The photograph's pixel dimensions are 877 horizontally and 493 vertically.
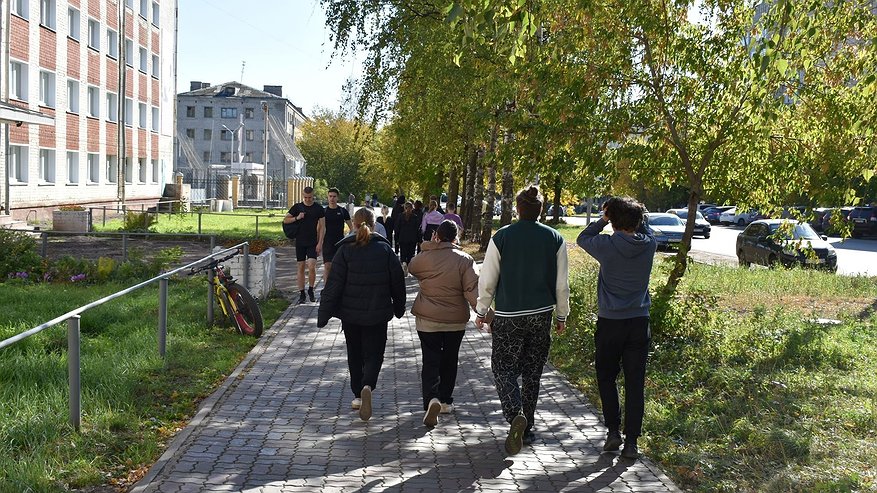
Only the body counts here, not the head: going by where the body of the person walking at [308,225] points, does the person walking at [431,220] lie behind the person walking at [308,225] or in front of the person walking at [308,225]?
behind

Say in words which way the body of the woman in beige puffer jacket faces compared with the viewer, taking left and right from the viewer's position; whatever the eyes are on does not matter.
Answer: facing away from the viewer

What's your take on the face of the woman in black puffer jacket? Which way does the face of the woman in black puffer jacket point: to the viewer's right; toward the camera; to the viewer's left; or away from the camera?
away from the camera

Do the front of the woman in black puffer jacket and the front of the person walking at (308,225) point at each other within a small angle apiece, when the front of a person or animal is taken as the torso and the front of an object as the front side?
yes

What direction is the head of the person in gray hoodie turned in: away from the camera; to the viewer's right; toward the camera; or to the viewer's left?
away from the camera

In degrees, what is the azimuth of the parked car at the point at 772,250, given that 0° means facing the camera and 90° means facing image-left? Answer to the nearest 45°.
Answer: approximately 315°

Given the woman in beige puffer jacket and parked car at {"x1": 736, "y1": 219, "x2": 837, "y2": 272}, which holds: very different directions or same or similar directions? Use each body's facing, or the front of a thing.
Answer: very different directions

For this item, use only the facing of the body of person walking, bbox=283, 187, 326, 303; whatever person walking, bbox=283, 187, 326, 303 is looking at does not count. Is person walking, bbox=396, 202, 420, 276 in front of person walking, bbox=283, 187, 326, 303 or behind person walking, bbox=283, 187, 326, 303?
behind

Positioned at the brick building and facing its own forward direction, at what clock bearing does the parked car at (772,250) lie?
The parked car is roughly at 12 o'clock from the brick building.

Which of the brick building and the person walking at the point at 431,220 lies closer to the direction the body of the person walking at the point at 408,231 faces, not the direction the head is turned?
the brick building

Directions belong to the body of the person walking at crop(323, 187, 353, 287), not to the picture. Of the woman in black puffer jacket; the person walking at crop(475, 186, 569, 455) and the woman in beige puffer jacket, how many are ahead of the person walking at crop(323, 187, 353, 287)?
3

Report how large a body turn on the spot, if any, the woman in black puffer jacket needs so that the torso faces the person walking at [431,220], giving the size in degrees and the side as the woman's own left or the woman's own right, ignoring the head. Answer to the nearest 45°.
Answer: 0° — they already face them

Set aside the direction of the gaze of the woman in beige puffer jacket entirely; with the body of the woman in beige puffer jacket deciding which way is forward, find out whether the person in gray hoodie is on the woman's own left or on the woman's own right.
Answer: on the woman's own right

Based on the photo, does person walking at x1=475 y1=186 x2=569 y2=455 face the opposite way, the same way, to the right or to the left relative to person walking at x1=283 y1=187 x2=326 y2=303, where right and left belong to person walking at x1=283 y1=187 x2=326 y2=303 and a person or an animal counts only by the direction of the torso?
the opposite way

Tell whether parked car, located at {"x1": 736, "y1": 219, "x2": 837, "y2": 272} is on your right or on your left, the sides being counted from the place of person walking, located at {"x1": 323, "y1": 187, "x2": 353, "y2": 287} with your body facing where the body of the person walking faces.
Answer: on your left

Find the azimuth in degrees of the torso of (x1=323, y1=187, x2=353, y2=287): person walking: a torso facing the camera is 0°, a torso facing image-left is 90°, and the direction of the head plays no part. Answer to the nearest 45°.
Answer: approximately 0°
